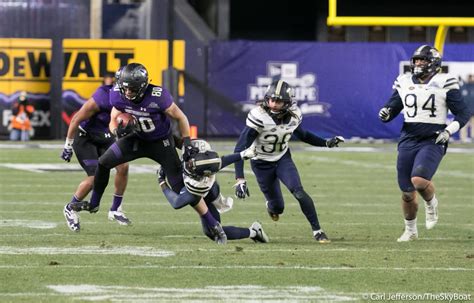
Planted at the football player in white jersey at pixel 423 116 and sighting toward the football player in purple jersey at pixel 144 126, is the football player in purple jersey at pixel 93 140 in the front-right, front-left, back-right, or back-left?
front-right

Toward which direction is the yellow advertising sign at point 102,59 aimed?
toward the camera

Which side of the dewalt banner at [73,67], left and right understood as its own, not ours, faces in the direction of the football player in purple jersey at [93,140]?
front

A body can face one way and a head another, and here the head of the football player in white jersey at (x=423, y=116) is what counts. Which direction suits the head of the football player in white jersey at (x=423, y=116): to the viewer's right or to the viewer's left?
to the viewer's left

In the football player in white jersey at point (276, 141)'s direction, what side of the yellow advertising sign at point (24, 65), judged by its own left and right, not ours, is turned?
front

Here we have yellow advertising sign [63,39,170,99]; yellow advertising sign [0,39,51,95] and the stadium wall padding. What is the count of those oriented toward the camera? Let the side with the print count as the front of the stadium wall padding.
3

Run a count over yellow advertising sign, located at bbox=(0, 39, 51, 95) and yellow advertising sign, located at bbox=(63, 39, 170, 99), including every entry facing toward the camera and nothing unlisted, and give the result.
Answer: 2

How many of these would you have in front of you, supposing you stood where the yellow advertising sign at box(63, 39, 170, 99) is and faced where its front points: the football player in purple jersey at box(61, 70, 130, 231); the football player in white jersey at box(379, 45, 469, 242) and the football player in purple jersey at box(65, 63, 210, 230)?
3

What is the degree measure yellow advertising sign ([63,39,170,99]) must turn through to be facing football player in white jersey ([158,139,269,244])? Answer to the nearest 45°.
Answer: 0° — it already faces them

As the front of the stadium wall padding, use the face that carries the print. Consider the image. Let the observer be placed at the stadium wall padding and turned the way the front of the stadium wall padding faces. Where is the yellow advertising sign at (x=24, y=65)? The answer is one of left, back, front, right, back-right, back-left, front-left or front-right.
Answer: right

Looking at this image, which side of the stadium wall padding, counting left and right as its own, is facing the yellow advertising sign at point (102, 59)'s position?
right

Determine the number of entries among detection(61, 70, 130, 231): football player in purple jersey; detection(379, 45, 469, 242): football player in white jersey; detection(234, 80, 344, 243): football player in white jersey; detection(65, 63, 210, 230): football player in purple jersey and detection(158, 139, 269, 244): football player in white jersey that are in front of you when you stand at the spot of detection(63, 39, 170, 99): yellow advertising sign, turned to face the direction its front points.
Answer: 5

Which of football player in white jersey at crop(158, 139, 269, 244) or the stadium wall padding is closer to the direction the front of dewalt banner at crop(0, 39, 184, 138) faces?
the football player in white jersey

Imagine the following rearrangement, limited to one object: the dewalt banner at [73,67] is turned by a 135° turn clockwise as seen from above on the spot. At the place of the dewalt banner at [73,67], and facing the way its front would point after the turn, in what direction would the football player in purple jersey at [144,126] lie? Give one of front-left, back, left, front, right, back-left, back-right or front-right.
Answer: back-left

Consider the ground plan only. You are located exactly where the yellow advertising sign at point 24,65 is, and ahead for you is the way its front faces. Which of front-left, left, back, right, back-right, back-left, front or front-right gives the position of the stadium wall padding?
left
